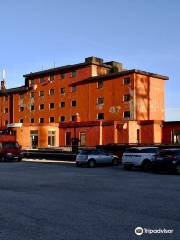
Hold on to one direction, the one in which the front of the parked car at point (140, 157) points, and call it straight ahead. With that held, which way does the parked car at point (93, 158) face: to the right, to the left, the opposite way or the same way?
the same way

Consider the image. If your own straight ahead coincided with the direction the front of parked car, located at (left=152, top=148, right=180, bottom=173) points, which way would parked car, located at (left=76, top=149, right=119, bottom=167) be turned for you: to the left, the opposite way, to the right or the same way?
the same way

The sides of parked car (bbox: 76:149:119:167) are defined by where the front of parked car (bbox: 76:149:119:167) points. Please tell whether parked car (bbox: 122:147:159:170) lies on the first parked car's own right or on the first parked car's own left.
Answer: on the first parked car's own right

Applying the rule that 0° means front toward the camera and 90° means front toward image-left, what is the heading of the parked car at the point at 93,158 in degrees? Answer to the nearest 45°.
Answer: approximately 225°
